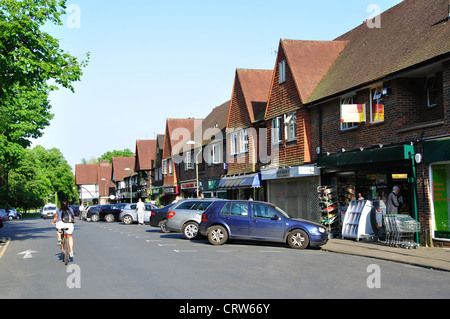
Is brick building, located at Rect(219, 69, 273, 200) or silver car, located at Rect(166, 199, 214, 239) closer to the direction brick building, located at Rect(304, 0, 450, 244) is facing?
the silver car

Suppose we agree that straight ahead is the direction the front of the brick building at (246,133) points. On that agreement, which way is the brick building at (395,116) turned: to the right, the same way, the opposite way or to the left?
the same way

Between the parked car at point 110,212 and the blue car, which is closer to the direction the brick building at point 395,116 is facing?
the blue car

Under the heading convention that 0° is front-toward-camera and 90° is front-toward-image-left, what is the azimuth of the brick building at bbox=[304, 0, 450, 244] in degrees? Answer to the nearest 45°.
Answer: approximately 45°

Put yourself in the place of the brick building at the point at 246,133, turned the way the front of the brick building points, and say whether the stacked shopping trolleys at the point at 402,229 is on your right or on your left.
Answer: on your left

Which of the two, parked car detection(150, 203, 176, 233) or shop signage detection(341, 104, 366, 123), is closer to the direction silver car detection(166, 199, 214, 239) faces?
the shop signage

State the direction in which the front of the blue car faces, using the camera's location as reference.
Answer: facing to the right of the viewer

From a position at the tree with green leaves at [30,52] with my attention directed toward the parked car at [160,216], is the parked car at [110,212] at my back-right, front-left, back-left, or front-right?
front-left

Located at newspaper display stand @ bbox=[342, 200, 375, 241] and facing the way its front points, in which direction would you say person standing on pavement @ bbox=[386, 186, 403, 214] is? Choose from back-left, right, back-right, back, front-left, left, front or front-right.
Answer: left

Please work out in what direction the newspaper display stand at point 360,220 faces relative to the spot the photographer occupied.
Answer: facing the viewer and to the left of the viewer

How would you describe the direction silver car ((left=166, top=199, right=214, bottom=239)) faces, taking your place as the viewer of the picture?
facing to the right of the viewer

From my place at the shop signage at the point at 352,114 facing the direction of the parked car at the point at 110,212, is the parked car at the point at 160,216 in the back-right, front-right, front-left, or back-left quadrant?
front-left
